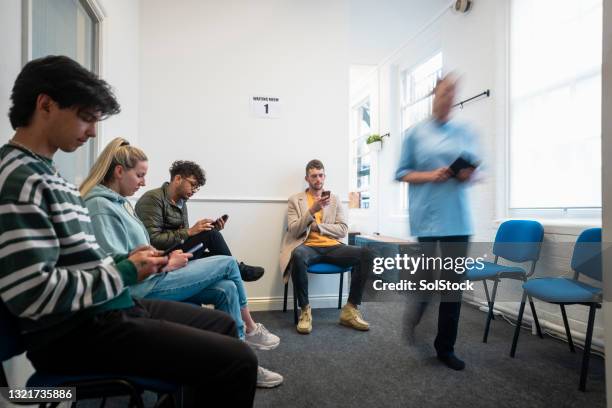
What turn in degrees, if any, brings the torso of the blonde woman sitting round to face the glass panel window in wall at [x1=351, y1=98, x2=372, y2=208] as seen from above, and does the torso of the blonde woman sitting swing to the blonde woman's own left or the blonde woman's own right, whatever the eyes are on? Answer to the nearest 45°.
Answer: approximately 45° to the blonde woman's own left

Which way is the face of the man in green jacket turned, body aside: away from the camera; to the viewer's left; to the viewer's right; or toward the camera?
to the viewer's right

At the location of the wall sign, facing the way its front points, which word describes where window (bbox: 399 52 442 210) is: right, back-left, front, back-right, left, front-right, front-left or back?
back-left

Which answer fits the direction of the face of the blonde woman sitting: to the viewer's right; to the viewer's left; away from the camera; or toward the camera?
to the viewer's right

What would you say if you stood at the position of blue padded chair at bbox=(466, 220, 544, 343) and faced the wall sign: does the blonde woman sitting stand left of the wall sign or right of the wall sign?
left

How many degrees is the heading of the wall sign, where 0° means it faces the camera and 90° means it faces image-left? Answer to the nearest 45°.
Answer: approximately 0°

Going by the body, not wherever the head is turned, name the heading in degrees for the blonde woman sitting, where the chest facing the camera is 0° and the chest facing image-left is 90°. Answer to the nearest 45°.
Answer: approximately 270°

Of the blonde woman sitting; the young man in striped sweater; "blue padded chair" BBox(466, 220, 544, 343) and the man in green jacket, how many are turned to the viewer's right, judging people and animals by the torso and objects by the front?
3

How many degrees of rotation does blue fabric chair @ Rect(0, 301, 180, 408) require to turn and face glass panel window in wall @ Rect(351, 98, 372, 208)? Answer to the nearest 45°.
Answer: approximately 45° to its left

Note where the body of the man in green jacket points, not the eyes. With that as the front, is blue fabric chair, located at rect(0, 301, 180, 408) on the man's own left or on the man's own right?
on the man's own right

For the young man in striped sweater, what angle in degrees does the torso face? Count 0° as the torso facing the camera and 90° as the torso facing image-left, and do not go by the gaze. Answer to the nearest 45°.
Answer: approximately 270°

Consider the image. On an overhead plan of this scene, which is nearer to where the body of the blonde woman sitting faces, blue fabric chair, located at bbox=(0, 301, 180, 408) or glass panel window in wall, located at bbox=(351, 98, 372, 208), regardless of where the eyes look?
the glass panel window in wall

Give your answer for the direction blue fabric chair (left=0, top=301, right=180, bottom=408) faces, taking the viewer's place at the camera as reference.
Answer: facing to the right of the viewer

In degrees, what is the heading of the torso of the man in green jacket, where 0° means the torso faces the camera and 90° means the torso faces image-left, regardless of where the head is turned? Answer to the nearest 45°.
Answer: approximately 270°
